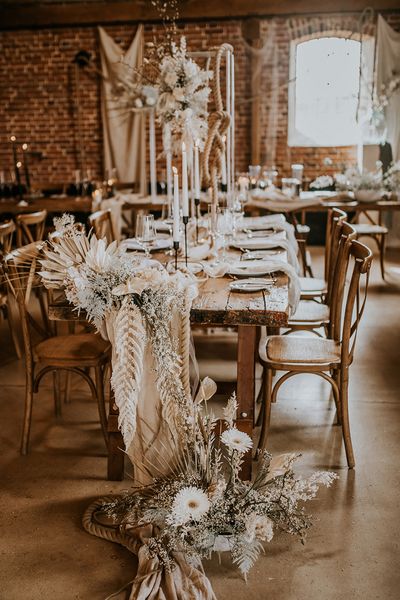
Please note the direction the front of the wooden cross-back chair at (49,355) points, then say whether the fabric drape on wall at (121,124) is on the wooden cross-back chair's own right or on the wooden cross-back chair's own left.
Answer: on the wooden cross-back chair's own left

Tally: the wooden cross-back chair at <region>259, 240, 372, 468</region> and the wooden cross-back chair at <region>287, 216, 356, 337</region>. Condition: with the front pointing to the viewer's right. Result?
0

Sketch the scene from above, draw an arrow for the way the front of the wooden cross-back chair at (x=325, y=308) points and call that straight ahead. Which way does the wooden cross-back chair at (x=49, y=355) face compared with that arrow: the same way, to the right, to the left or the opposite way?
the opposite way

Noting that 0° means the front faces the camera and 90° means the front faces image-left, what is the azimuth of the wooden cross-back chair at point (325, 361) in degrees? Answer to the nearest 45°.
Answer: approximately 90°

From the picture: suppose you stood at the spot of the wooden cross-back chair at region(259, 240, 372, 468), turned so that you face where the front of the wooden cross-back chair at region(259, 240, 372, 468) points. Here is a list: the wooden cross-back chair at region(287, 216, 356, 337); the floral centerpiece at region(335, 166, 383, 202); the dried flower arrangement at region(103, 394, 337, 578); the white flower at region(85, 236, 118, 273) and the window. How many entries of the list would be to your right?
3

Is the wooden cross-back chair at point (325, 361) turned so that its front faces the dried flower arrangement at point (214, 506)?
no

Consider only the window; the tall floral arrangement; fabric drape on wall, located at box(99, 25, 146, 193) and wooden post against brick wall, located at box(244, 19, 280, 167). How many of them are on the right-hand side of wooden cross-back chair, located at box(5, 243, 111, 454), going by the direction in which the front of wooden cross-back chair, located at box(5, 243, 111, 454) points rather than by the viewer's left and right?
0

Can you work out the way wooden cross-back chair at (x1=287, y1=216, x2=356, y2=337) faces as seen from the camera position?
facing to the left of the viewer

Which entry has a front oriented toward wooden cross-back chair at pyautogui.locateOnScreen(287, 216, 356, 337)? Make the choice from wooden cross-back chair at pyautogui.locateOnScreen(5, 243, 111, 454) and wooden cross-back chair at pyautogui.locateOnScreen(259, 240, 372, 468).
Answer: wooden cross-back chair at pyautogui.locateOnScreen(5, 243, 111, 454)

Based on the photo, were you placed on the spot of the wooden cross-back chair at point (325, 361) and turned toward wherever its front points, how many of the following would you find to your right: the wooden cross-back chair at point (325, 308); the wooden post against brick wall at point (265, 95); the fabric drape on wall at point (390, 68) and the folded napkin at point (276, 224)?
4

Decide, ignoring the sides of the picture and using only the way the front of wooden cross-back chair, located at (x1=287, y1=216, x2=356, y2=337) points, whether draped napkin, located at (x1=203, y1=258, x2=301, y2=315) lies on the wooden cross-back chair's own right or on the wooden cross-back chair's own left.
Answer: on the wooden cross-back chair's own left

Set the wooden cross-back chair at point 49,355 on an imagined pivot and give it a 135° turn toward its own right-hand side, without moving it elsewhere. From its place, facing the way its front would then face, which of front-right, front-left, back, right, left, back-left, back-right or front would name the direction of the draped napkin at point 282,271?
back-left

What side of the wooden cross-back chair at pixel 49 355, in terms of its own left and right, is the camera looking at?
right

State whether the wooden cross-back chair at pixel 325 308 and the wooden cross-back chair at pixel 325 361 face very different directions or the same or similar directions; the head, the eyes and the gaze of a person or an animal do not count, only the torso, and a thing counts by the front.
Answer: same or similar directions

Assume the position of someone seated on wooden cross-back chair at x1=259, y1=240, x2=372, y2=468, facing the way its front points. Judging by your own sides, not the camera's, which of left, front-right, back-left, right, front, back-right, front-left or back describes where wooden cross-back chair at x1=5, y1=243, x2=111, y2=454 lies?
front

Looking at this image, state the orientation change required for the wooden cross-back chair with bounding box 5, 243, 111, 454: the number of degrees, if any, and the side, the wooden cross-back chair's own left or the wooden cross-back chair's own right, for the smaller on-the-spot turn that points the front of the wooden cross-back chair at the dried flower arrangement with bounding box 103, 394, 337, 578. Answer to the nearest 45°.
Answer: approximately 45° to the wooden cross-back chair's own right

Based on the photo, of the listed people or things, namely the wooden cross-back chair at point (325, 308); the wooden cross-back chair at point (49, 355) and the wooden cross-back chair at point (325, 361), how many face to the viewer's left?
2

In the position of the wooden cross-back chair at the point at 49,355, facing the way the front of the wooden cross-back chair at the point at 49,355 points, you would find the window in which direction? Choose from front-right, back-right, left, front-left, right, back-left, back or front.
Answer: front-left

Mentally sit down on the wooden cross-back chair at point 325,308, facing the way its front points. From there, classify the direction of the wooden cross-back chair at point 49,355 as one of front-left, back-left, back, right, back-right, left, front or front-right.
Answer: front-left
